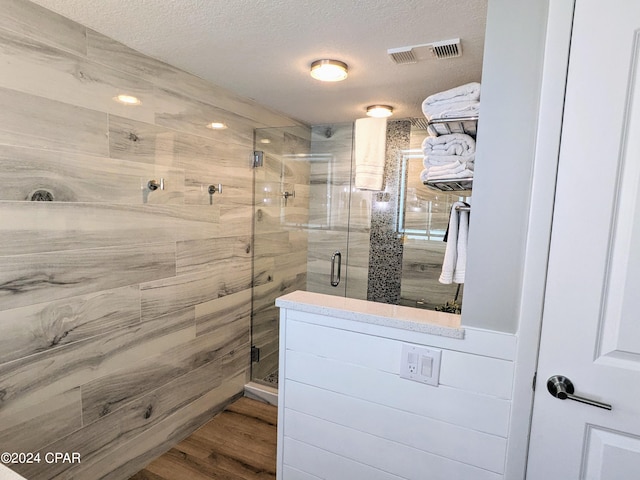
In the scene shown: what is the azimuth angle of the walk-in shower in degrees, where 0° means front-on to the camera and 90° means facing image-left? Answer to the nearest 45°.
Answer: approximately 0°

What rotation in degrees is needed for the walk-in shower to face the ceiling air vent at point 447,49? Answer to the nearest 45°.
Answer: approximately 45° to its left
